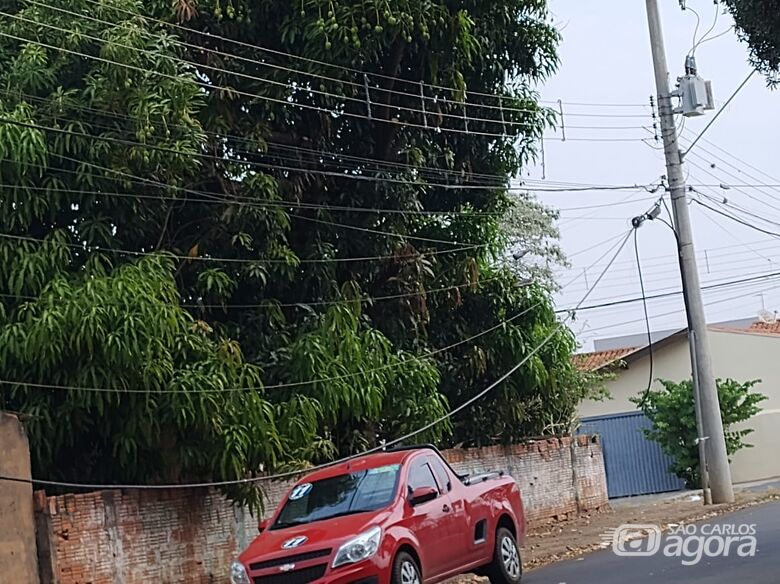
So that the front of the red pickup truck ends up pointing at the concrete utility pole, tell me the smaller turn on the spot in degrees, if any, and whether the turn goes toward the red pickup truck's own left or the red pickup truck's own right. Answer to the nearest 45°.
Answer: approximately 180°

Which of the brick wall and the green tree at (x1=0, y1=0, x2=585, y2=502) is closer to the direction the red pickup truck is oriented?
the brick wall

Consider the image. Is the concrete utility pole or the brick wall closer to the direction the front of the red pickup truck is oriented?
the brick wall

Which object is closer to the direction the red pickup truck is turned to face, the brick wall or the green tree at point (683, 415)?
the brick wall

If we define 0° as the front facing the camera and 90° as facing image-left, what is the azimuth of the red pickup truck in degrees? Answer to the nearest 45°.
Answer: approximately 45°

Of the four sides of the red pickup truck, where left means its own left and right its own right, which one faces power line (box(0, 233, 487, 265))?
right

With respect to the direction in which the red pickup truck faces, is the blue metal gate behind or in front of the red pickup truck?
behind
